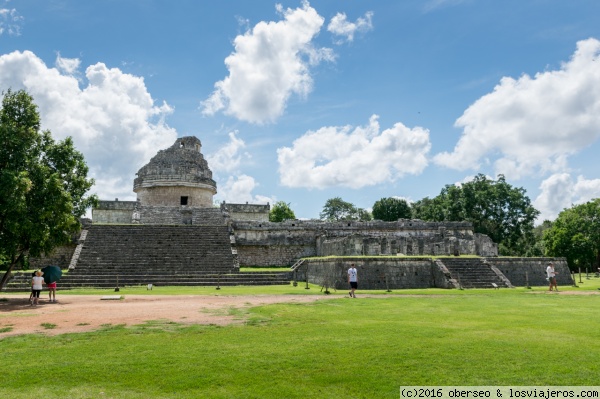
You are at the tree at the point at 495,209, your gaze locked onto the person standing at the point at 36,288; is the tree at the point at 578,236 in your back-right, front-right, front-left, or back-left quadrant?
back-left

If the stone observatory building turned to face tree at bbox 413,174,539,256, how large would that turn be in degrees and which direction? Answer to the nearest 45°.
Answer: approximately 135° to its left

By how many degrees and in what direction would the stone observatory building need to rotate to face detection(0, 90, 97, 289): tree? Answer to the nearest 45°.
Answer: approximately 45° to its right

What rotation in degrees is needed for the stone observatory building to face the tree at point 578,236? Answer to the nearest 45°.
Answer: approximately 135° to its left

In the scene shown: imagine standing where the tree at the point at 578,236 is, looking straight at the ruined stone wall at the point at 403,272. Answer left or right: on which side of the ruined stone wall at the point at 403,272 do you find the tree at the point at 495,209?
right

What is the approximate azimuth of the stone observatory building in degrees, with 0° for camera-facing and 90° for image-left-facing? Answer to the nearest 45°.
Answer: approximately 0°

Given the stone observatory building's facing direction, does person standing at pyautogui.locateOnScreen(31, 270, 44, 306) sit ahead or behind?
ahead
